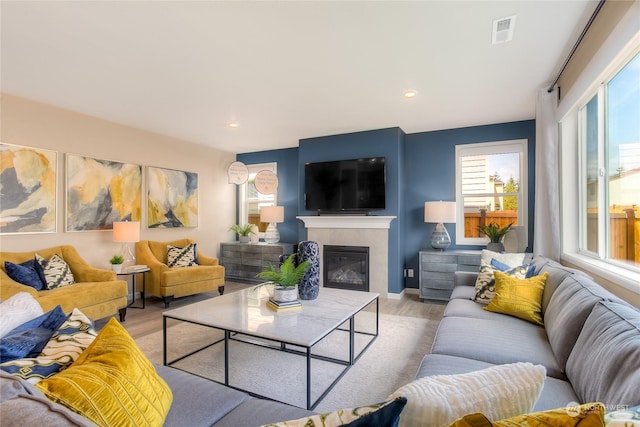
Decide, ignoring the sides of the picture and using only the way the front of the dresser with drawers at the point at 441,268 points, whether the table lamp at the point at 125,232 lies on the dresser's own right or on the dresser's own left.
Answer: on the dresser's own right

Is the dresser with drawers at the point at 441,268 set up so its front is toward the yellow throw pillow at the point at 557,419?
yes

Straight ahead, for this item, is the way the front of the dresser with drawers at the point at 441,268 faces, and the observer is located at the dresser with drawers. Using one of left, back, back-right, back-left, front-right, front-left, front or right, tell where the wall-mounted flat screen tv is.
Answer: right

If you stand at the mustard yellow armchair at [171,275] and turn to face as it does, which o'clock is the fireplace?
The fireplace is roughly at 11 o'clock from the mustard yellow armchair.

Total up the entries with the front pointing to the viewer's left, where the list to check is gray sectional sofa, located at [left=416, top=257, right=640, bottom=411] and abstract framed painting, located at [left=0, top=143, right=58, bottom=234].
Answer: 1

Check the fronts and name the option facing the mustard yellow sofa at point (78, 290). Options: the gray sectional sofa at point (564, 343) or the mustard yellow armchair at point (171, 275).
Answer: the gray sectional sofa

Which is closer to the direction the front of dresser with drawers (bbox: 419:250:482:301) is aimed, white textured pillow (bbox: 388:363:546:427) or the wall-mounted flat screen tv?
the white textured pillow

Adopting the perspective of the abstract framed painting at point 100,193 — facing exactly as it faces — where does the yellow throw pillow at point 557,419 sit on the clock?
The yellow throw pillow is roughly at 1 o'clock from the abstract framed painting.

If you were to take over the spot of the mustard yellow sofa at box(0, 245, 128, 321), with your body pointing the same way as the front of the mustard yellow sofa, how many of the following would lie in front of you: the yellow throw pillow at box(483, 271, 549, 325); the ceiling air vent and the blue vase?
3

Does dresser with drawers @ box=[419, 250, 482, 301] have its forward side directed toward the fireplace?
no

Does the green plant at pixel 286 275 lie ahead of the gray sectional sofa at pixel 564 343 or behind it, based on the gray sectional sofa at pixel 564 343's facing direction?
ahead

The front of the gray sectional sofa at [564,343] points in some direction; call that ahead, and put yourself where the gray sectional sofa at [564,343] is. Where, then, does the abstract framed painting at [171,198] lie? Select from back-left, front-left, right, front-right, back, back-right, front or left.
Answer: front

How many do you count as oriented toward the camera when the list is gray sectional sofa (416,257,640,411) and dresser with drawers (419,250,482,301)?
1

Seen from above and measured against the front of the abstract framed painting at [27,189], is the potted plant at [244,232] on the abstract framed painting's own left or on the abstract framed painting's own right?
on the abstract framed painting's own left

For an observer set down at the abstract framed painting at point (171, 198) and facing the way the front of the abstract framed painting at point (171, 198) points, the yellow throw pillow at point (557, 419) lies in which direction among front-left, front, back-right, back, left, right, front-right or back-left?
front-right

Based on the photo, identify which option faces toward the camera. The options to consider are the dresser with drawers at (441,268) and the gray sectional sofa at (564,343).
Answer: the dresser with drawers

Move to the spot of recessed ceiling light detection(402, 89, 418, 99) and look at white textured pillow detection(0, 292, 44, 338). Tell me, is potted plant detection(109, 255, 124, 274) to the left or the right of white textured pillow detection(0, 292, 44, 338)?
right

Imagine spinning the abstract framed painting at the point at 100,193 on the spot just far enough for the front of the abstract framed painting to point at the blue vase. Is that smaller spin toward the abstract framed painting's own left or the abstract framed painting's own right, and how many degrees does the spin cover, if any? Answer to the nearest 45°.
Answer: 0° — it already faces it
